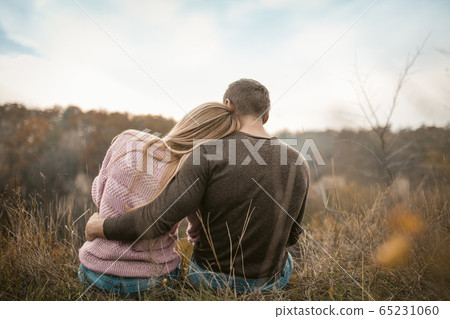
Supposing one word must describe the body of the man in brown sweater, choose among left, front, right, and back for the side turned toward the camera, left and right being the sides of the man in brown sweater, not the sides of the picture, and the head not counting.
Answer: back

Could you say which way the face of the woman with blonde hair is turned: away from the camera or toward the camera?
away from the camera

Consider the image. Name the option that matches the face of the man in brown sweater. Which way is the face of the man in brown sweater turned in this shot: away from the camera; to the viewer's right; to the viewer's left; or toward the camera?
away from the camera
